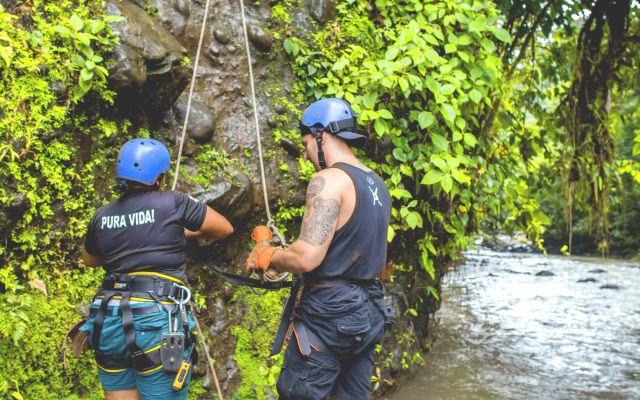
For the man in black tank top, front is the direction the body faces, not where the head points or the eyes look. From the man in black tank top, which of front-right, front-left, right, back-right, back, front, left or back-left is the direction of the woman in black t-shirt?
front-left

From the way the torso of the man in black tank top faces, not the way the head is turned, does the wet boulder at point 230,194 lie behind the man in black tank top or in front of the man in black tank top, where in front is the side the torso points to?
in front

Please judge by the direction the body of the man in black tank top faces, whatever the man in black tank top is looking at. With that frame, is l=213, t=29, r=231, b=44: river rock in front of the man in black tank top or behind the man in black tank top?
in front

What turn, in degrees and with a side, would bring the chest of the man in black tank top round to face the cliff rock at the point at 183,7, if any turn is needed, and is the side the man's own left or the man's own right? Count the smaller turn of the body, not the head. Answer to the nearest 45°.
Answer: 0° — they already face it

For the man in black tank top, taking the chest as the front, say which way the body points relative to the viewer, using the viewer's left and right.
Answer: facing away from the viewer and to the left of the viewer

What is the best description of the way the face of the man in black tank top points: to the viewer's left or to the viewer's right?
to the viewer's left
